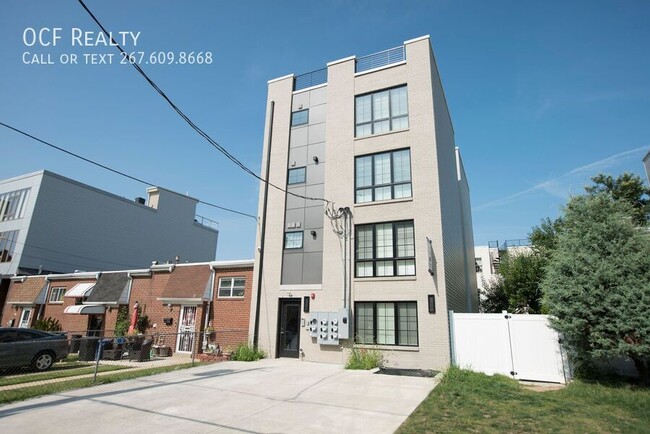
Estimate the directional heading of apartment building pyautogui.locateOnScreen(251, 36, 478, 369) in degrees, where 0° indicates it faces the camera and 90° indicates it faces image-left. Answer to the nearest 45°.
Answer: approximately 45°

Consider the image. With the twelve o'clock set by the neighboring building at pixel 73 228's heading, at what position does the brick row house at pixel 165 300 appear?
The brick row house is roughly at 10 o'clock from the neighboring building.

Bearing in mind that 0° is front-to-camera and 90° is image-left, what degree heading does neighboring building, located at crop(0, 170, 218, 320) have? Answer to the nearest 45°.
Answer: approximately 45°

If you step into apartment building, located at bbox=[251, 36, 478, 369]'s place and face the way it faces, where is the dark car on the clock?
The dark car is roughly at 1 o'clock from the apartment building.

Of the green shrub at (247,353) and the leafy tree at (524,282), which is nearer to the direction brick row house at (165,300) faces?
the green shrub

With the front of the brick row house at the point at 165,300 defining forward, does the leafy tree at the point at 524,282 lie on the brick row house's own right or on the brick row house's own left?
on the brick row house's own left

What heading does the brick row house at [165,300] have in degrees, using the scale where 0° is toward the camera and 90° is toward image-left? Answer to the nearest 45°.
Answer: approximately 45°

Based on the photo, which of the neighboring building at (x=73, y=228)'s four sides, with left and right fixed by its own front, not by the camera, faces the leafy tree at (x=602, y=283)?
left
